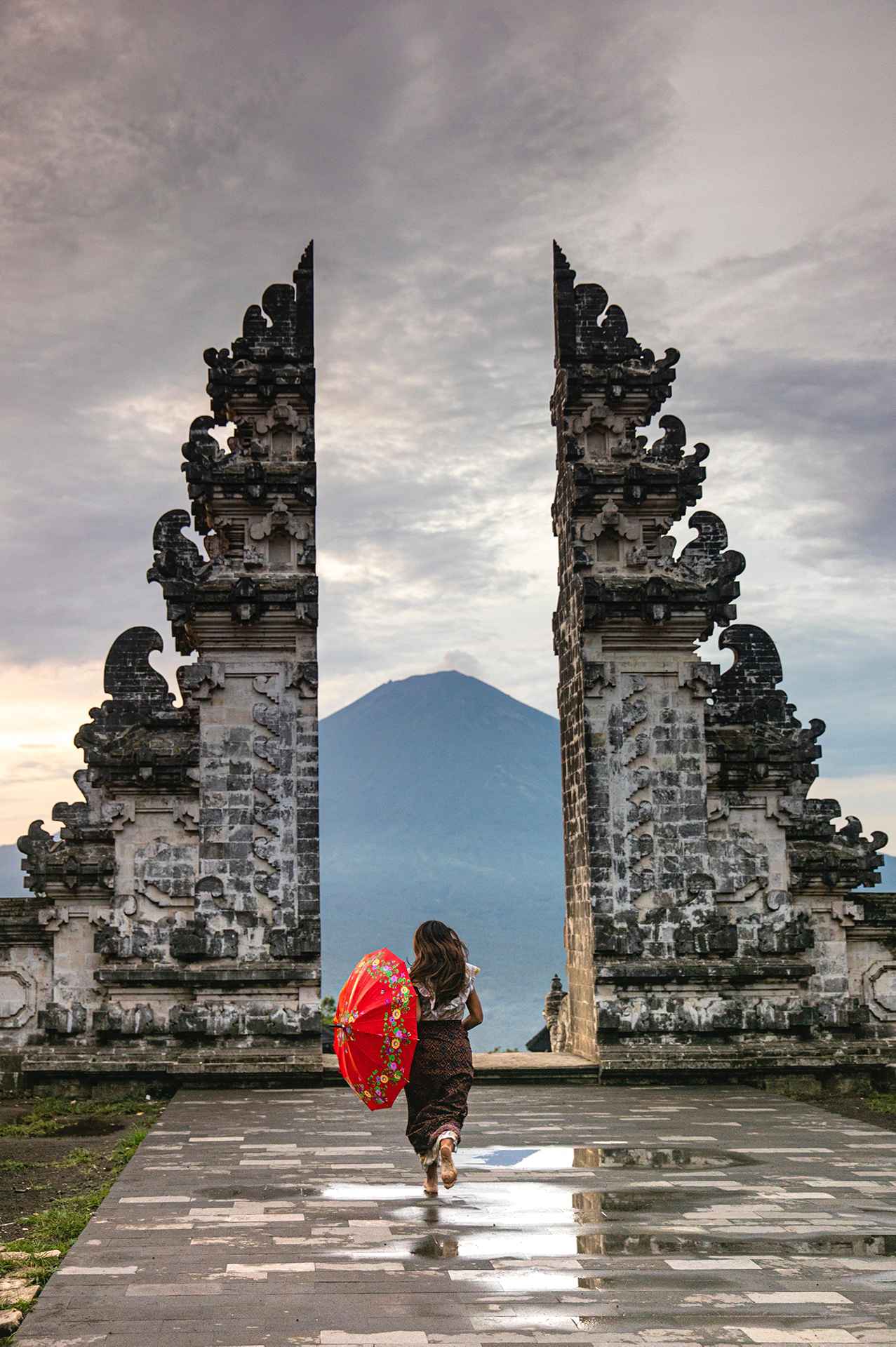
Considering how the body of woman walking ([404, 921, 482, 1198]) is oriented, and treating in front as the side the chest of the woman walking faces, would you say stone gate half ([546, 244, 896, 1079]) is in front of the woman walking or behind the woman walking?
in front

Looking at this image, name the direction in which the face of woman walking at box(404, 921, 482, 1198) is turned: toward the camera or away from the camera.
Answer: away from the camera

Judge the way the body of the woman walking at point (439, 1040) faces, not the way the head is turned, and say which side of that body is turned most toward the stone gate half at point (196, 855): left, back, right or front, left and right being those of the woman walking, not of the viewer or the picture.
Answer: front

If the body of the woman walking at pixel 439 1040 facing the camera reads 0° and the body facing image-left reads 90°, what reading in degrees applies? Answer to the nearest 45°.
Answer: approximately 180°
